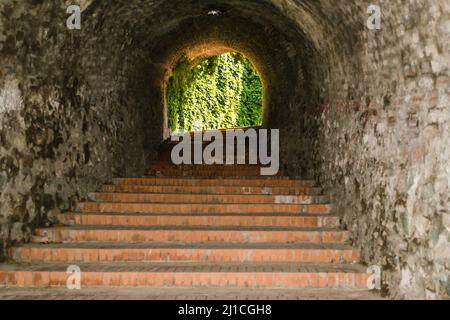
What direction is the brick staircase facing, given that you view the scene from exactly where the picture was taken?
facing the viewer
